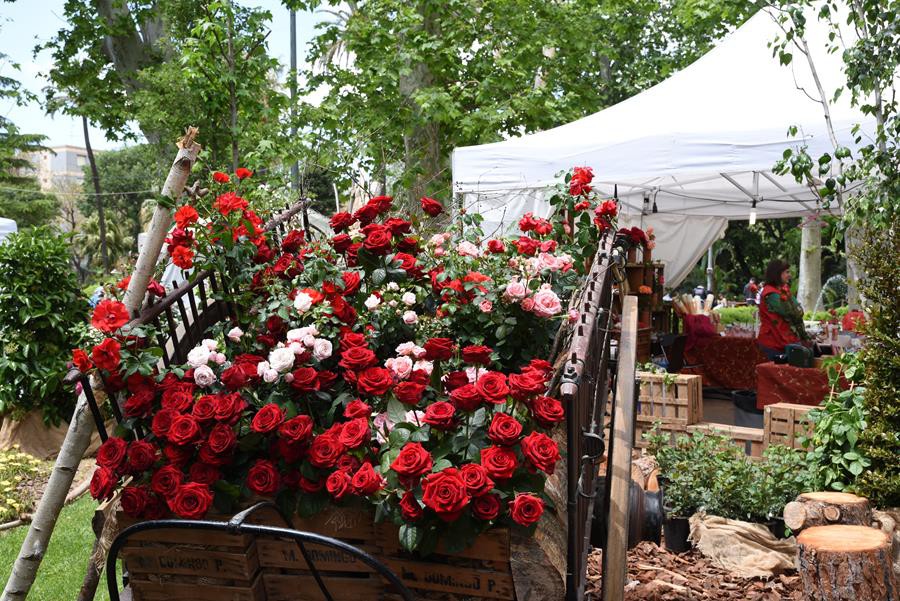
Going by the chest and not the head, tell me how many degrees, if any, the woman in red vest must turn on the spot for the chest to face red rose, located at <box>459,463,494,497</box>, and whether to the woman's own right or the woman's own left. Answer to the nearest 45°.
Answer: approximately 90° to the woman's own right

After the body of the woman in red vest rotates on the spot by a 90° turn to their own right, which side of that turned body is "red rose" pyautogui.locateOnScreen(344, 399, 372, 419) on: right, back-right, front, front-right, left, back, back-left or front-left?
front

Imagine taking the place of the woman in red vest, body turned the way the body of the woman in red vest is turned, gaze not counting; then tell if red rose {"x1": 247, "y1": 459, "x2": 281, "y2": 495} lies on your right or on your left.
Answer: on your right

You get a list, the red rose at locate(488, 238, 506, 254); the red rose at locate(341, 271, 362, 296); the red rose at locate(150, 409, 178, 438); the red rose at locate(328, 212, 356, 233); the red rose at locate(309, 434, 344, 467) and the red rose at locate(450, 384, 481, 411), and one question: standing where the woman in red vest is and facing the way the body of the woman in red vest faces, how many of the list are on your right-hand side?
6

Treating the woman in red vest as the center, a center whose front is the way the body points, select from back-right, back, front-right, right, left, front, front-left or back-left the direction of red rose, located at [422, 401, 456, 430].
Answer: right

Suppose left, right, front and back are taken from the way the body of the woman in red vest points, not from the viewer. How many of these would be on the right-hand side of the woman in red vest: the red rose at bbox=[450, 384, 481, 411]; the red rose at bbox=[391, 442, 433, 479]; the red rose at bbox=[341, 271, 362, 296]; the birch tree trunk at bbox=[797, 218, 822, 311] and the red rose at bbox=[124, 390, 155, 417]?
4

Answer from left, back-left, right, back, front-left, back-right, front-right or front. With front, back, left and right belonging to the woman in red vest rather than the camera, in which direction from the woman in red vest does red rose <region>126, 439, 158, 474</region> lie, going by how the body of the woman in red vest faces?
right

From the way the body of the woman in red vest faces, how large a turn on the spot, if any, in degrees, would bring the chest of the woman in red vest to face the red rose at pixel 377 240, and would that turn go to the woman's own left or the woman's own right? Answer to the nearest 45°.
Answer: approximately 90° to the woman's own right
